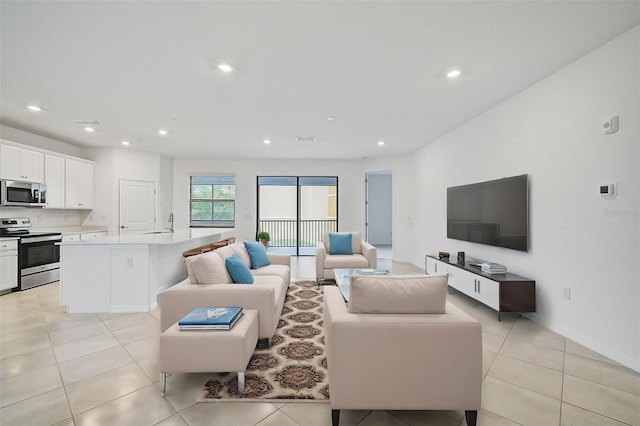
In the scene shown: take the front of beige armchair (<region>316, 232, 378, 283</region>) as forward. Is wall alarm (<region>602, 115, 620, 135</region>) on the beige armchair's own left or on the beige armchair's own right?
on the beige armchair's own left

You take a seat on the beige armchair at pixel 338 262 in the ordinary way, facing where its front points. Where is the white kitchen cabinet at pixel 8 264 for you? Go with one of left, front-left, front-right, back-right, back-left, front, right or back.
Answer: right

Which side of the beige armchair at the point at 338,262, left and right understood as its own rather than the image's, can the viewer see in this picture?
front

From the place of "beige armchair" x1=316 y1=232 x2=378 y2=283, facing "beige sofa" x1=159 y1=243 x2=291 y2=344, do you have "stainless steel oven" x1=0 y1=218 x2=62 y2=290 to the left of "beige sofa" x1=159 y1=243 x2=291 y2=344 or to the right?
right

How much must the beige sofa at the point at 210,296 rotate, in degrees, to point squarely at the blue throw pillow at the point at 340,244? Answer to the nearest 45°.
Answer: approximately 45° to its left

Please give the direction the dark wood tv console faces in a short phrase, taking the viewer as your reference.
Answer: facing the viewer and to the left of the viewer

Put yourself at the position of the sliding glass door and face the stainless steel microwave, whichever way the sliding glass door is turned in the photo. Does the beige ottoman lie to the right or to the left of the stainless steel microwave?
left

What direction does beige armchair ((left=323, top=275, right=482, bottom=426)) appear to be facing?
away from the camera

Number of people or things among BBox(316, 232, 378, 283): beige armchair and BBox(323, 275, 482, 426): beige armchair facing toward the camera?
1

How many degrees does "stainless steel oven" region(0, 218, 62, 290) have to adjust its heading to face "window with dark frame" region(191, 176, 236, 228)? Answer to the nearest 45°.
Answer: approximately 45° to its left

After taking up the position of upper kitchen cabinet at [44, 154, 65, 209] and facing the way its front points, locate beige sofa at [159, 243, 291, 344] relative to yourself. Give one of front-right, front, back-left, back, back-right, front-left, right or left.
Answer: front-right

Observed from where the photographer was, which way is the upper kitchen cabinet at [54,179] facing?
facing the viewer and to the right of the viewer

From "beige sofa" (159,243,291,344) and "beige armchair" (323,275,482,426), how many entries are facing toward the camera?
0

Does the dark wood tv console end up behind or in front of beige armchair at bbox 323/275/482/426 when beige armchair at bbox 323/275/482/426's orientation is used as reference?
in front

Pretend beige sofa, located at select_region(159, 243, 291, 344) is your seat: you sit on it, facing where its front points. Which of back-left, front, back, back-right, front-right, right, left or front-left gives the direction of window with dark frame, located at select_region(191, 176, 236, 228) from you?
left

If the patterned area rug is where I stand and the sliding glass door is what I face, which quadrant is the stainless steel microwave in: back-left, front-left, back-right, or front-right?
front-left

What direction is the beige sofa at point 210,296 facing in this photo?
to the viewer's right

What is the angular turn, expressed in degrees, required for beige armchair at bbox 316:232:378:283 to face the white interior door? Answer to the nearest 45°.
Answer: approximately 90° to its right
